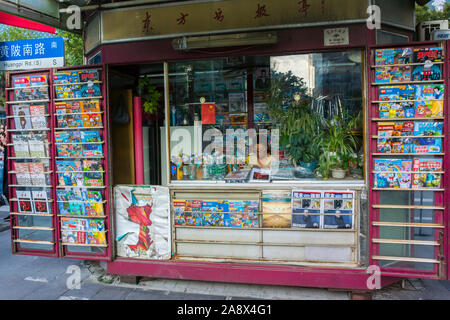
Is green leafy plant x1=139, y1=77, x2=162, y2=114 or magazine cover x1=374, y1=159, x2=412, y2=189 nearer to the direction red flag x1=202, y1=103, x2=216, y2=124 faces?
the magazine cover

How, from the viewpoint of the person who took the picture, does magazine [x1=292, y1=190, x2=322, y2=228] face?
facing the viewer

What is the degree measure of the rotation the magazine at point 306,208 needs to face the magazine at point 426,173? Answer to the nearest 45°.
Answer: approximately 90° to its left

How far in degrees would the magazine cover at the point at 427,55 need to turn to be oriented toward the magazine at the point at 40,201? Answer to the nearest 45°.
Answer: approximately 90° to its right

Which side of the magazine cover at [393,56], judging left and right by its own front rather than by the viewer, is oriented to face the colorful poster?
right

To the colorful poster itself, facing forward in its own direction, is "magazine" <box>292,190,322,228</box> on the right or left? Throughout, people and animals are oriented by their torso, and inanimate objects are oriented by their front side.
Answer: on its left

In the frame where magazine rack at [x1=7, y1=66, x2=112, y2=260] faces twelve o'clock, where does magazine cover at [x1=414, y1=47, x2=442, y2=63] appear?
The magazine cover is roughly at 10 o'clock from the magazine rack.

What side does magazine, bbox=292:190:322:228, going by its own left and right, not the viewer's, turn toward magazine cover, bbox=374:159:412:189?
left
